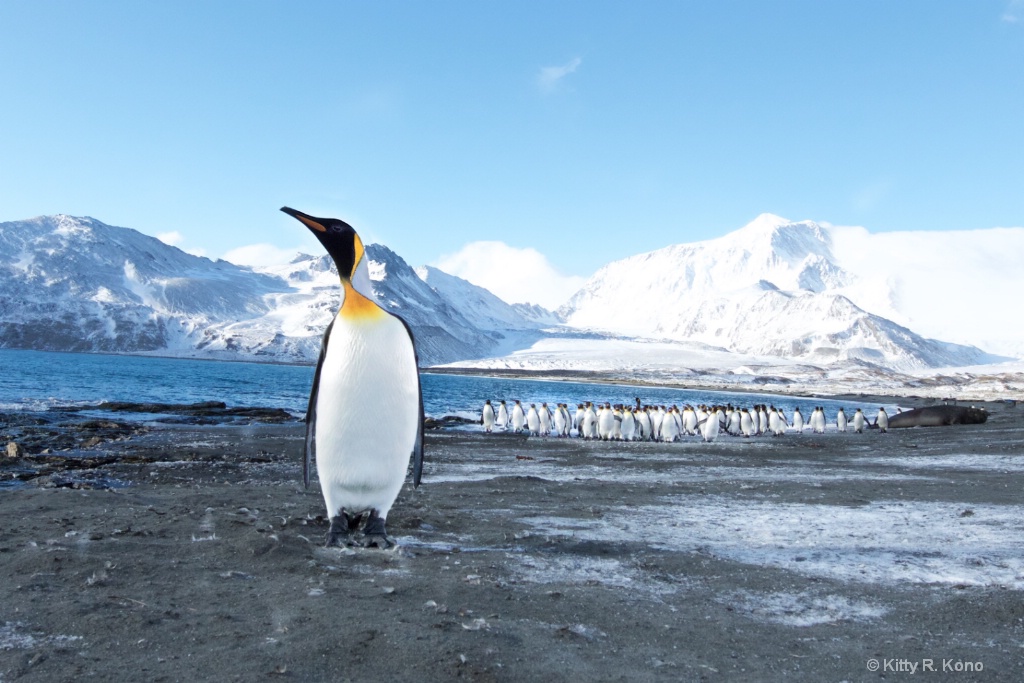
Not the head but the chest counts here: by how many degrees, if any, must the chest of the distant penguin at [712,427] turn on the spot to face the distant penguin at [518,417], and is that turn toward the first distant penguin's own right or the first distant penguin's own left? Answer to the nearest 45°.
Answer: approximately 90° to the first distant penguin's own right

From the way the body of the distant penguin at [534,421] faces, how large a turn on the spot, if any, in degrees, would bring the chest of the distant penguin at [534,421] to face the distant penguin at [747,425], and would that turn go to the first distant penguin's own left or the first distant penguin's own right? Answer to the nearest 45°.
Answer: approximately 90° to the first distant penguin's own left

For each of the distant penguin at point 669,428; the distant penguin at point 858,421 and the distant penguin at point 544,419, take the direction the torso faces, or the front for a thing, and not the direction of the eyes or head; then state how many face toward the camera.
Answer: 3

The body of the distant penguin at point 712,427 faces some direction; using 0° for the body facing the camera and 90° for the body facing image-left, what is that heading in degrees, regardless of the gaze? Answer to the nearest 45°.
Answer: approximately 0°

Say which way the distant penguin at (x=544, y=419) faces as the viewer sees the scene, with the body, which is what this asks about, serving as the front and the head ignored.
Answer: toward the camera

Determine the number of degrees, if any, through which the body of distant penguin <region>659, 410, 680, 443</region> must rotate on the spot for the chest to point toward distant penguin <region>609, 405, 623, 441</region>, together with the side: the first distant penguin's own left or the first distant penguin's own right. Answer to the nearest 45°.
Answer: approximately 90° to the first distant penguin's own right

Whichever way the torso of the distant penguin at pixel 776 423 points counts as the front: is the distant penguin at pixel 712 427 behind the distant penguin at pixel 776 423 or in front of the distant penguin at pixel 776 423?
in front

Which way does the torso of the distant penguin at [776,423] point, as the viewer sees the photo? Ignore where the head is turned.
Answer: toward the camera

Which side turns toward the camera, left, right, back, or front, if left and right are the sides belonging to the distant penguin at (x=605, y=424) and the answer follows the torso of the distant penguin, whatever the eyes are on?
front

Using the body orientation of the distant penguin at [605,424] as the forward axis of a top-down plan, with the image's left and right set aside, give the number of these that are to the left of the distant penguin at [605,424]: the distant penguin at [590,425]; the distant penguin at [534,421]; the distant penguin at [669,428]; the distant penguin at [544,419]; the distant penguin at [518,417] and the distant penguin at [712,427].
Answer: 2
